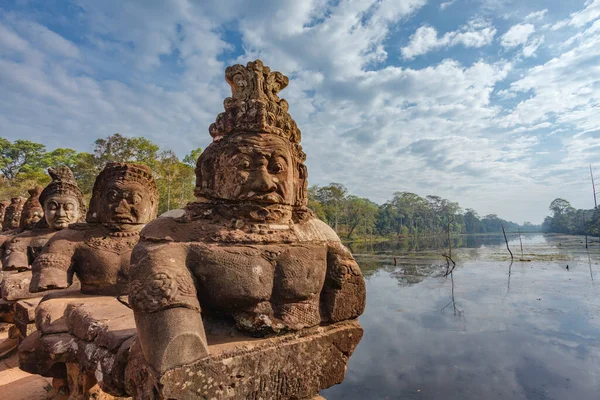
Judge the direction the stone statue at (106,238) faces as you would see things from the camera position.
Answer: facing the viewer

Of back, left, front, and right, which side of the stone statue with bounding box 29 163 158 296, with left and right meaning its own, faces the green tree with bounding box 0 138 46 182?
back

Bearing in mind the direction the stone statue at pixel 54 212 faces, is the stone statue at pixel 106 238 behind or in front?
in front

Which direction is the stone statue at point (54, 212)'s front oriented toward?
toward the camera

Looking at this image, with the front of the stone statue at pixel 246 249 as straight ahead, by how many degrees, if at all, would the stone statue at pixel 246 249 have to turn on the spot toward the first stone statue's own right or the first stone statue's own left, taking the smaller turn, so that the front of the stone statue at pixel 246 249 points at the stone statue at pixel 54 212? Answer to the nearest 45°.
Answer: approximately 180°

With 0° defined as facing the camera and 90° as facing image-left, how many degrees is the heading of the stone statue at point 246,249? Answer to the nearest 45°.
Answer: approximately 315°
